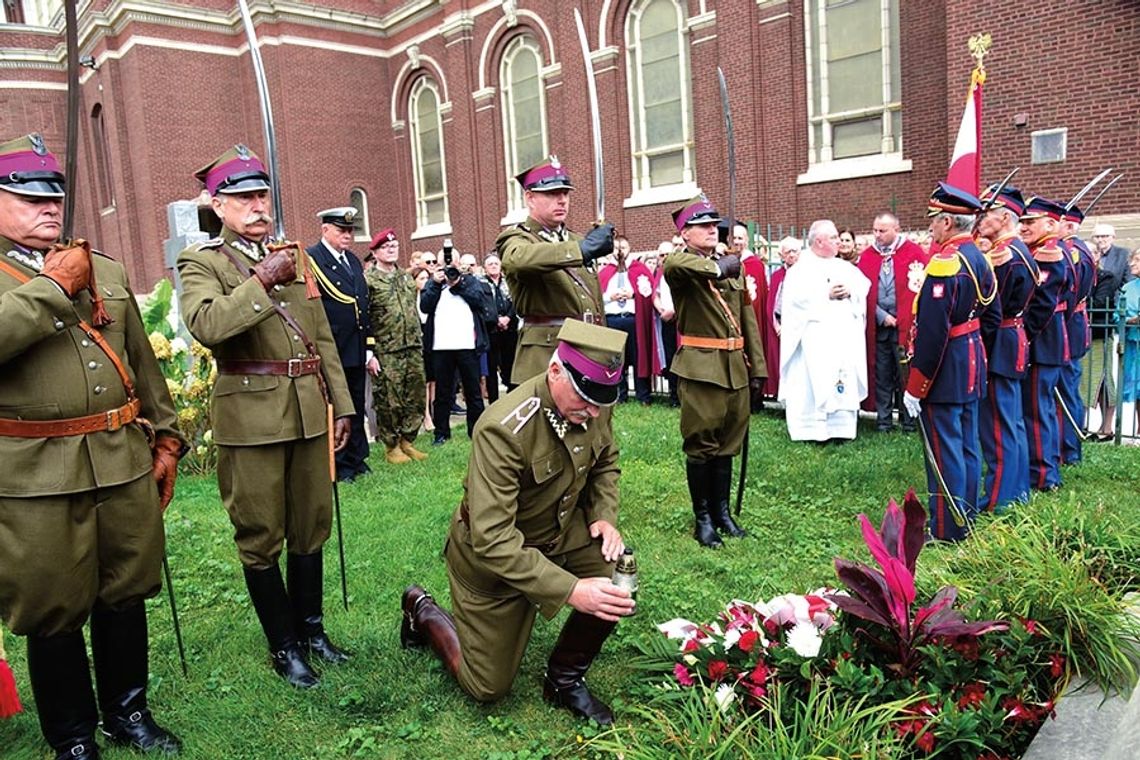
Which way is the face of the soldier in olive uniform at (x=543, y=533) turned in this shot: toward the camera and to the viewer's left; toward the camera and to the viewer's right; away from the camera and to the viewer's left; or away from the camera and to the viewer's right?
toward the camera and to the viewer's right

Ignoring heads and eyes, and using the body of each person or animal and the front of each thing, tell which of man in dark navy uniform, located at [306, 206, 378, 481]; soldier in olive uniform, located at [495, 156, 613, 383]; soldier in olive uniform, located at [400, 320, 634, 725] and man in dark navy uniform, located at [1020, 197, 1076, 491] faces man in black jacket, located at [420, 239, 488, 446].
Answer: man in dark navy uniform, located at [1020, 197, 1076, 491]

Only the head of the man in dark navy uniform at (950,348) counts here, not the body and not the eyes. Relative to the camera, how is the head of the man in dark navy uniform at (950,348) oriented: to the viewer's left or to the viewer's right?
to the viewer's left

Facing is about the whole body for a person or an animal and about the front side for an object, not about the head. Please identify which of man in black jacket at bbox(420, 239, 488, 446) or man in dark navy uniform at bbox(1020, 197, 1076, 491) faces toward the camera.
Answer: the man in black jacket

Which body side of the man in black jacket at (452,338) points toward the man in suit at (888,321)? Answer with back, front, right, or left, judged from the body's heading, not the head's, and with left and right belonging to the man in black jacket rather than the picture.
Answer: left

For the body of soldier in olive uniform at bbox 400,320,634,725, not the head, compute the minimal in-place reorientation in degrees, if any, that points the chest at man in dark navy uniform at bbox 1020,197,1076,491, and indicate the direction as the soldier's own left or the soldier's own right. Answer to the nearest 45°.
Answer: approximately 90° to the soldier's own left

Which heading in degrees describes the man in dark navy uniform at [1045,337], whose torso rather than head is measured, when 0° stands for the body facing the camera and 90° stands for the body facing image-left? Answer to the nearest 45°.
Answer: approximately 90°

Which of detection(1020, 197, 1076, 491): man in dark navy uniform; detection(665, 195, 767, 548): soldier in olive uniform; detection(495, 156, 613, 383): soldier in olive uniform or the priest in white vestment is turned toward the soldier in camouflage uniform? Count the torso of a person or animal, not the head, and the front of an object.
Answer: the man in dark navy uniform

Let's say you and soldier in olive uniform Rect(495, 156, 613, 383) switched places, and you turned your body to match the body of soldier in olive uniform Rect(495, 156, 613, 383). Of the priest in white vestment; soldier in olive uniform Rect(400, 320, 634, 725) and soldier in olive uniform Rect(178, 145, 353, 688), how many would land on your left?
1

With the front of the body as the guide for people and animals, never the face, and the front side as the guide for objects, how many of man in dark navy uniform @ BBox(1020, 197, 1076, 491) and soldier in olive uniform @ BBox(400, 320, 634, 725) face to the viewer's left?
1

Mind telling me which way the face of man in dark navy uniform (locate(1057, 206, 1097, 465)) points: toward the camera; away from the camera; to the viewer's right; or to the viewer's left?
to the viewer's left

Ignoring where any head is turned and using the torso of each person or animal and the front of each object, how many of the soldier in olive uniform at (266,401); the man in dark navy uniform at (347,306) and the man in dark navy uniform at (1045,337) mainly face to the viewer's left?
1

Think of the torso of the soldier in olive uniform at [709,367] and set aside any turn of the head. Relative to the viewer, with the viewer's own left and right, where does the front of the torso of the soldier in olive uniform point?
facing the viewer and to the right of the viewer

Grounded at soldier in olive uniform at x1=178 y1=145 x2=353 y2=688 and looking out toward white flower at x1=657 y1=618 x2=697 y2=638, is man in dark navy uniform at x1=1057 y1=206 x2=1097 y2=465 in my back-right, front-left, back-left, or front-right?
front-left

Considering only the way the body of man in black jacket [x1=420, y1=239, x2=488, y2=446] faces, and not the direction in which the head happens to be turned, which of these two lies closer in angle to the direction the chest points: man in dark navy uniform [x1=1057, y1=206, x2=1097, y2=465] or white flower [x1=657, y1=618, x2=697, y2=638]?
the white flower
